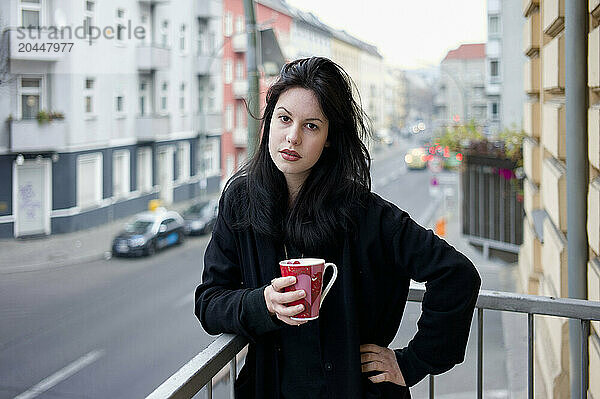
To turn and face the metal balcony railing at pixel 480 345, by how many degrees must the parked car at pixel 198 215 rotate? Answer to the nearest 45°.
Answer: approximately 45° to its left

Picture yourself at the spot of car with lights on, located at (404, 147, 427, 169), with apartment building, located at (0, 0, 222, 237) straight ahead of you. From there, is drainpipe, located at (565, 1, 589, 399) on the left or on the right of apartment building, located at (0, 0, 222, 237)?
left

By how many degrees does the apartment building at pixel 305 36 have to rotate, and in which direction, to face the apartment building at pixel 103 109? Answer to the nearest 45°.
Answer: approximately 90° to its right

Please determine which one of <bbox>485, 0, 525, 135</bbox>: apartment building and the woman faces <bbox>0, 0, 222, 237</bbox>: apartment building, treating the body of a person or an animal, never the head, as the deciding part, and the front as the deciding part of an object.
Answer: <bbox>485, 0, 525, 135</bbox>: apartment building

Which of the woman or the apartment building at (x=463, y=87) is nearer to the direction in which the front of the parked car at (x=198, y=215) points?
the woman

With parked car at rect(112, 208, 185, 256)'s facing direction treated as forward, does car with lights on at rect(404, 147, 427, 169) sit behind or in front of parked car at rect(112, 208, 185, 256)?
behind

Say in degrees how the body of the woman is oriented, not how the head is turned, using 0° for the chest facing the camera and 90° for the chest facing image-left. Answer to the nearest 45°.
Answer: approximately 0°
